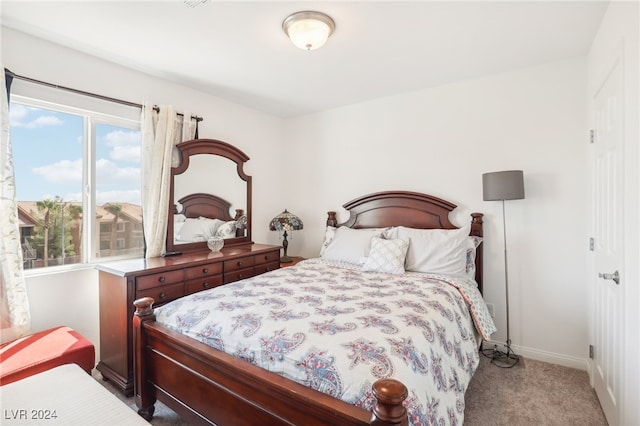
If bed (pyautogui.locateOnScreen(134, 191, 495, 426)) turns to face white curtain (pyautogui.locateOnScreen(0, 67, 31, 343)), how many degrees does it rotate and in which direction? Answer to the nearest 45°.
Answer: approximately 45° to its right

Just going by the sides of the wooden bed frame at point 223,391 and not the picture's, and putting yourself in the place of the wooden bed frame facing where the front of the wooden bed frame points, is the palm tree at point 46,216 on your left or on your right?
on your right

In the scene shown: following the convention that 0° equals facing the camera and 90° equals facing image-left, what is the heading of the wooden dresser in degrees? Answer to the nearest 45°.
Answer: approximately 315°

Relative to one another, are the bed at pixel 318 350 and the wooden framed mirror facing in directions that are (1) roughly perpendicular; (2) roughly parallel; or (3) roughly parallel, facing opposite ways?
roughly perpendicular

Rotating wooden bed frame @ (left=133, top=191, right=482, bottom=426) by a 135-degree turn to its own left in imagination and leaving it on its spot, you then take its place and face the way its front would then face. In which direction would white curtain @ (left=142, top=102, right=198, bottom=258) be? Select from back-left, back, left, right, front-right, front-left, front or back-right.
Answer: back-left

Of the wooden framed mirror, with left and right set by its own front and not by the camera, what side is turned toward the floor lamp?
front

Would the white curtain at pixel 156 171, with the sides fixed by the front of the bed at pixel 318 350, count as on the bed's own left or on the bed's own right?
on the bed's own right

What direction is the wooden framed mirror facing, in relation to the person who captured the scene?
facing the viewer and to the right of the viewer

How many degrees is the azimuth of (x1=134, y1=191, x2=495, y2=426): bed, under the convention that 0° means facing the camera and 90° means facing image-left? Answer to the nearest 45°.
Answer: approximately 45°

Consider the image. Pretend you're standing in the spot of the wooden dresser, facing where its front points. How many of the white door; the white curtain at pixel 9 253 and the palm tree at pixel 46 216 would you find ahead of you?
1

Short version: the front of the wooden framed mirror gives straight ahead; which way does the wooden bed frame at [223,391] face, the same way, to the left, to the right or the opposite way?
to the right

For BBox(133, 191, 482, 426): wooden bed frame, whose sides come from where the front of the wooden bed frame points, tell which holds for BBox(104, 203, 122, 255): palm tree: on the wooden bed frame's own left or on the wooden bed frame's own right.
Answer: on the wooden bed frame's own right
